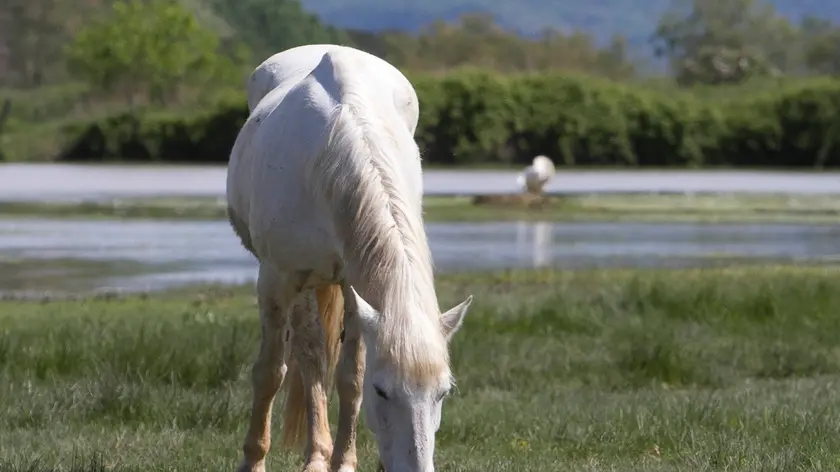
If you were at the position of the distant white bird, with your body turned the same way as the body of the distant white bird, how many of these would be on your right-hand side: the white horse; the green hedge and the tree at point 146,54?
1

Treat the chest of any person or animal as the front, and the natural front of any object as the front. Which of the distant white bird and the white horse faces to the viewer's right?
the distant white bird

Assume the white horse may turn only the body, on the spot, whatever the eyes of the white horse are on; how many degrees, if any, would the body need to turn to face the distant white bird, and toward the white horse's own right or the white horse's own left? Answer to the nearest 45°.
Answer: approximately 180°

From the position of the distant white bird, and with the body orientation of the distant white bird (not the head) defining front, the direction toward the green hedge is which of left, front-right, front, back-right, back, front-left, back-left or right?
left

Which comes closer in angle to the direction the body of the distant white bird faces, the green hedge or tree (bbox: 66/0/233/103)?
the green hedge

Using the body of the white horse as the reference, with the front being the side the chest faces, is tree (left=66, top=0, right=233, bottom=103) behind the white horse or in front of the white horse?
behind

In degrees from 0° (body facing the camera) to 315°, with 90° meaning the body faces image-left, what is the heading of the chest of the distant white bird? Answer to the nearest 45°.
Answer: approximately 270°

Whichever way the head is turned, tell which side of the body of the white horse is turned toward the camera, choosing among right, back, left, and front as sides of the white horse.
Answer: front

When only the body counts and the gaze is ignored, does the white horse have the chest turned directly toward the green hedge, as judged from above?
no

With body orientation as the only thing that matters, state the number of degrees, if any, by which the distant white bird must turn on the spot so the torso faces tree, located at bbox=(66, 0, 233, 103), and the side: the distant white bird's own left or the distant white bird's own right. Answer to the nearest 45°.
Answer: approximately 135° to the distant white bird's own left

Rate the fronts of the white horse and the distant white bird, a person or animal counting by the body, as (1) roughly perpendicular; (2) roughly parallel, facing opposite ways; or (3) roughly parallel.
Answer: roughly perpendicular

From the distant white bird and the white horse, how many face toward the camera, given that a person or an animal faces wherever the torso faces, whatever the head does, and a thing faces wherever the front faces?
1

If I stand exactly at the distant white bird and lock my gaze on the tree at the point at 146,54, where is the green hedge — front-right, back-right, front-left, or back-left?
front-right

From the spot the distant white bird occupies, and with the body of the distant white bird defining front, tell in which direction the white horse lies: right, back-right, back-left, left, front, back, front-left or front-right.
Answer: right
